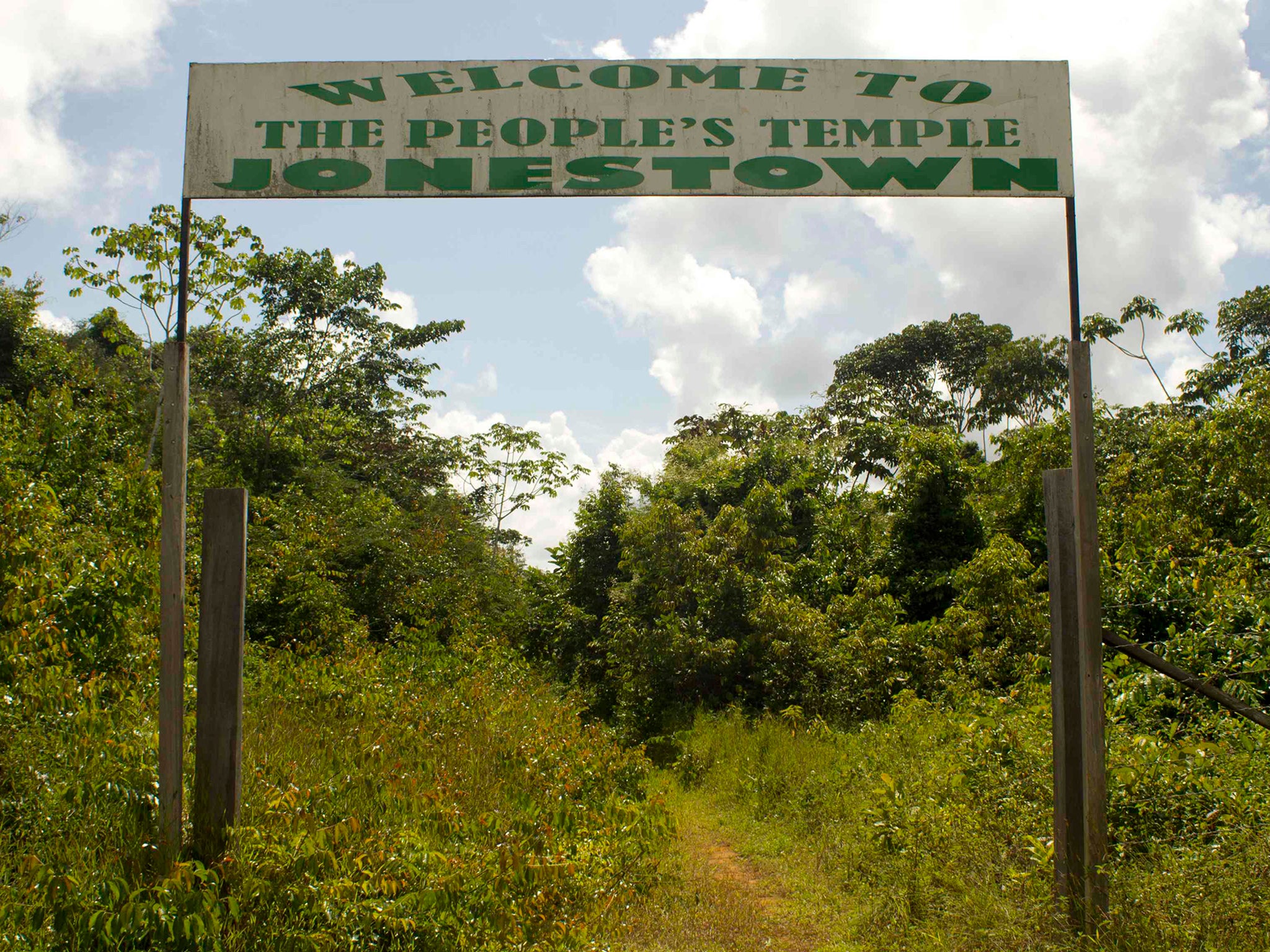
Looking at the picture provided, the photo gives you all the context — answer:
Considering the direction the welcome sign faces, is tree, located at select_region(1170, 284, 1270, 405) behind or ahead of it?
behind

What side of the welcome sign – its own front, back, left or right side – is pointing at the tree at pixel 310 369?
back

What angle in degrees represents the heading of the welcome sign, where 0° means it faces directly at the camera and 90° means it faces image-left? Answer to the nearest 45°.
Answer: approximately 0°

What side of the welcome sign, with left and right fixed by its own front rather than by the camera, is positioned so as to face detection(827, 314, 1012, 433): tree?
back
